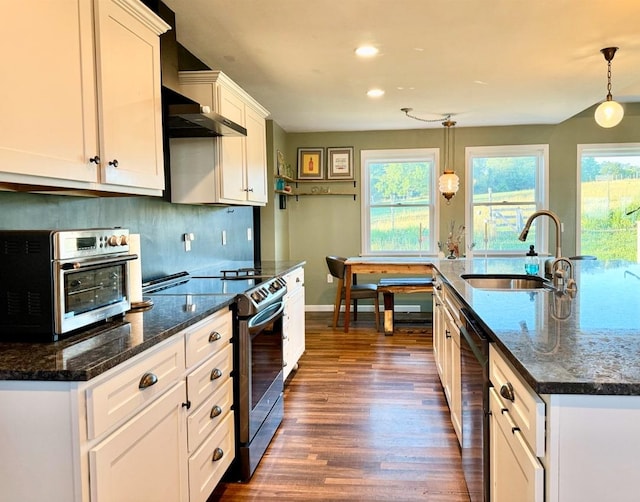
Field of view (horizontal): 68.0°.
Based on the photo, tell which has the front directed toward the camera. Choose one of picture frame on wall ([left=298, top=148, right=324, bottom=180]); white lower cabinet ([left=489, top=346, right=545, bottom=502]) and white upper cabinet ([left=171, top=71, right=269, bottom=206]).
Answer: the picture frame on wall

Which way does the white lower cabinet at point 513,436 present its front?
to the viewer's left

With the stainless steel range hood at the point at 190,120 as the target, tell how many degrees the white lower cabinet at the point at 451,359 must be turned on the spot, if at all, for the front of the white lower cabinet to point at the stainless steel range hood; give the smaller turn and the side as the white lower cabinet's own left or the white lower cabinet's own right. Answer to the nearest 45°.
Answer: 0° — it already faces it

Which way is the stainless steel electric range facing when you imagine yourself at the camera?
facing to the right of the viewer

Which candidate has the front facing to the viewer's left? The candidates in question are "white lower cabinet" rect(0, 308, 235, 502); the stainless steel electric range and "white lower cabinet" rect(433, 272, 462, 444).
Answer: "white lower cabinet" rect(433, 272, 462, 444)

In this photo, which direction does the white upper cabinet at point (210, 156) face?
to the viewer's right

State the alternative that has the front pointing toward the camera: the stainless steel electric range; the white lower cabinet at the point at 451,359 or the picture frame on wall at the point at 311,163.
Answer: the picture frame on wall

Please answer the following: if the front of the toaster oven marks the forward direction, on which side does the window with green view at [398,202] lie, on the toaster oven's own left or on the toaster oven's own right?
on the toaster oven's own left

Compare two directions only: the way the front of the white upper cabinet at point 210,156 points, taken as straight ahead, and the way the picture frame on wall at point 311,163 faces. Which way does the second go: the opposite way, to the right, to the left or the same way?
to the right

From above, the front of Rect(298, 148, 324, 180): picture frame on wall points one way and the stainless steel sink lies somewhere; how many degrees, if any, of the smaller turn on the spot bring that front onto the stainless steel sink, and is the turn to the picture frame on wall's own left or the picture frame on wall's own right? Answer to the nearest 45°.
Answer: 0° — it already faces it

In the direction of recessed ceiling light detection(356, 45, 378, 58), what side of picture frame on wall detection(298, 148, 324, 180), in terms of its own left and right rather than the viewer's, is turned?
front

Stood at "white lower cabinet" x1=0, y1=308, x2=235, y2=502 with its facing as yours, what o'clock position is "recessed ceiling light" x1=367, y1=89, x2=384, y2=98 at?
The recessed ceiling light is roughly at 9 o'clock from the white lower cabinet.

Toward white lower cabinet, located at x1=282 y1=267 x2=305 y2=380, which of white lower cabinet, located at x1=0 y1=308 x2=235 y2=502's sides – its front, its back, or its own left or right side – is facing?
left

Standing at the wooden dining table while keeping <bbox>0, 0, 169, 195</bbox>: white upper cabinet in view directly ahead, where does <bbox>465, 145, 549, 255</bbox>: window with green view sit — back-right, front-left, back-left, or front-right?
back-left

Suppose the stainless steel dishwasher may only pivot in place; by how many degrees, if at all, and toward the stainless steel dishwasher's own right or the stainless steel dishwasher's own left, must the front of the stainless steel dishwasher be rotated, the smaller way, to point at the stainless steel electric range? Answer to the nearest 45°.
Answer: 0° — it already faces it
